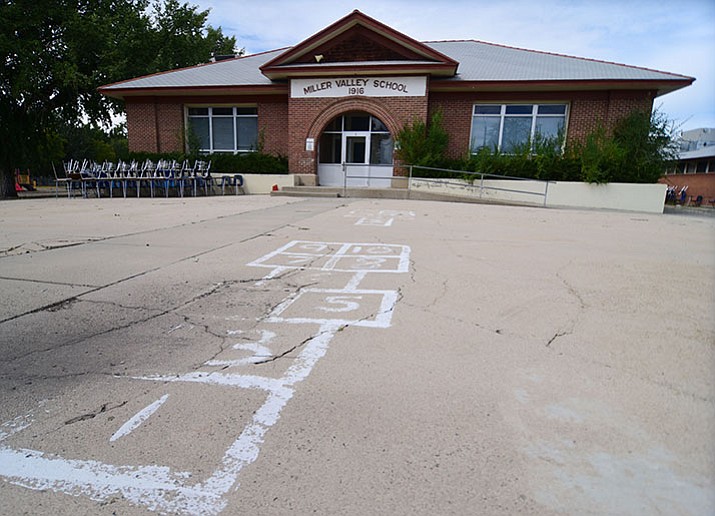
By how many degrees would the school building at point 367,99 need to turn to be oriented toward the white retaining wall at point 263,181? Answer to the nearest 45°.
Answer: approximately 90° to its right

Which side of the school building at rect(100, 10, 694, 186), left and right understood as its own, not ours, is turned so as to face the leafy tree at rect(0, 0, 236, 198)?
right

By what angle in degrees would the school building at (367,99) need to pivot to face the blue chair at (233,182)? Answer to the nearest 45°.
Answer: approximately 90° to its right

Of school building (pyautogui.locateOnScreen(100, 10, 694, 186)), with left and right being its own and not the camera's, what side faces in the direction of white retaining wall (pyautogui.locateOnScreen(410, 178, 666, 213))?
front

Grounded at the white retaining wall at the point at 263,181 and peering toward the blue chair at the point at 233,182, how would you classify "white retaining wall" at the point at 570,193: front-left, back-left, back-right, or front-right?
back-left

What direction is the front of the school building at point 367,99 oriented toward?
toward the camera
